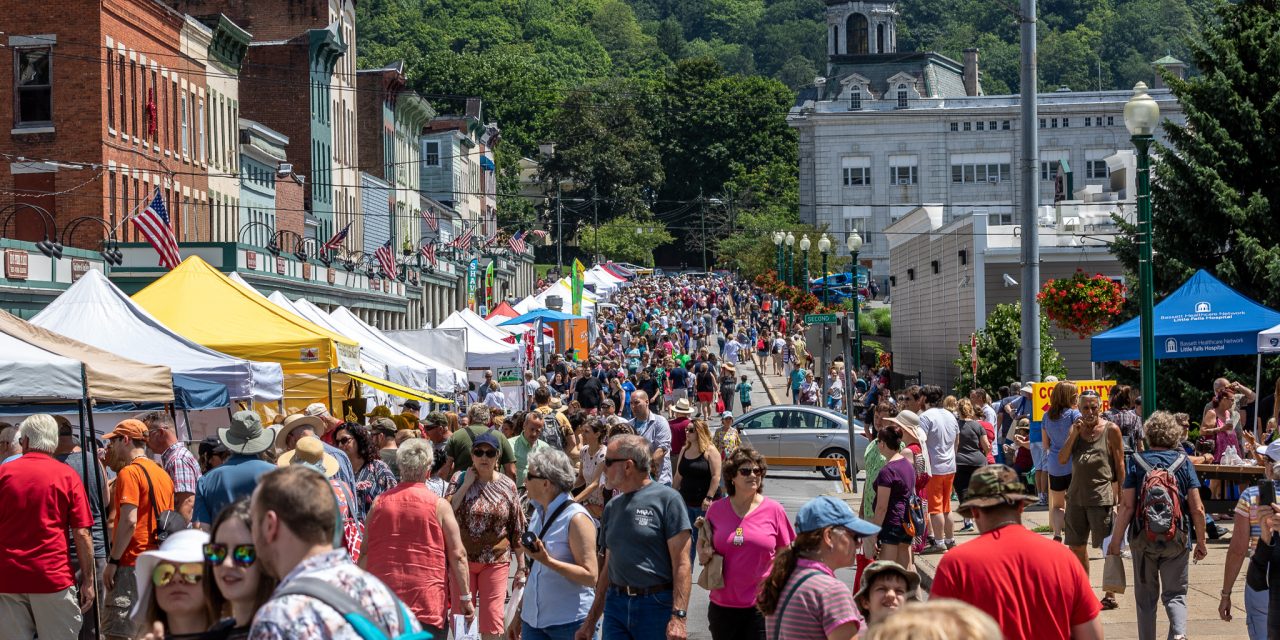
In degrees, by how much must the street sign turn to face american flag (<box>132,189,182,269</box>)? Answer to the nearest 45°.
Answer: approximately 90° to its right

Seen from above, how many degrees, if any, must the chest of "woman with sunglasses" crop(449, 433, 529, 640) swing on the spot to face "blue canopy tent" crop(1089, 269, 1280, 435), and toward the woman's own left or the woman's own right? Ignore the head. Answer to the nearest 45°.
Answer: approximately 135° to the woman's own left

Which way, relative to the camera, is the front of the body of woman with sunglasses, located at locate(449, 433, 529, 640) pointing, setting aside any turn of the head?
toward the camera

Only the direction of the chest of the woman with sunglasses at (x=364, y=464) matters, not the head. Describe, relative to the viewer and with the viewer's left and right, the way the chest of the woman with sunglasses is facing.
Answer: facing the viewer and to the left of the viewer

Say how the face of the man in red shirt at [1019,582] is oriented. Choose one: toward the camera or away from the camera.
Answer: away from the camera

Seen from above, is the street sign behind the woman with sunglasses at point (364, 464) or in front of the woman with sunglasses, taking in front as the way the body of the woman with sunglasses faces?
behind

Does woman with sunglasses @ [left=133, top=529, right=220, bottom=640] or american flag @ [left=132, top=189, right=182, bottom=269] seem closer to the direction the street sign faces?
the woman with sunglasses

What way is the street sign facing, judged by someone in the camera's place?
facing the viewer

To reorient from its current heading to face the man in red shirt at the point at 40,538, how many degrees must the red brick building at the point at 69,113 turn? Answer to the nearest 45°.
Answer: approximately 90° to its right

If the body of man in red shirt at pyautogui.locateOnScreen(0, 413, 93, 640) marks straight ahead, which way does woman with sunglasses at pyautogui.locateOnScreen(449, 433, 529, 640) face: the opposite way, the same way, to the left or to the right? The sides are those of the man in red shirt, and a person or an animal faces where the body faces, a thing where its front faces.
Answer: the opposite way
